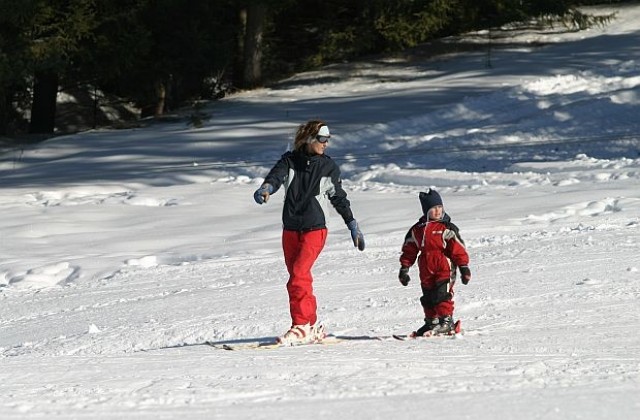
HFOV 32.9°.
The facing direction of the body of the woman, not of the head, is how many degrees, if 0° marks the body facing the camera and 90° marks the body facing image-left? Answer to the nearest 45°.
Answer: approximately 0°

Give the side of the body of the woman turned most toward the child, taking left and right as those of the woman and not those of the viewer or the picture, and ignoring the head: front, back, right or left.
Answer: left

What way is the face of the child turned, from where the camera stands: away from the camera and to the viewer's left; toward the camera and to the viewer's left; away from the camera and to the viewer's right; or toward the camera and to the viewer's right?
toward the camera and to the viewer's right

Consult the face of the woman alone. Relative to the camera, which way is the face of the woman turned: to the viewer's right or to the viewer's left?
to the viewer's right
